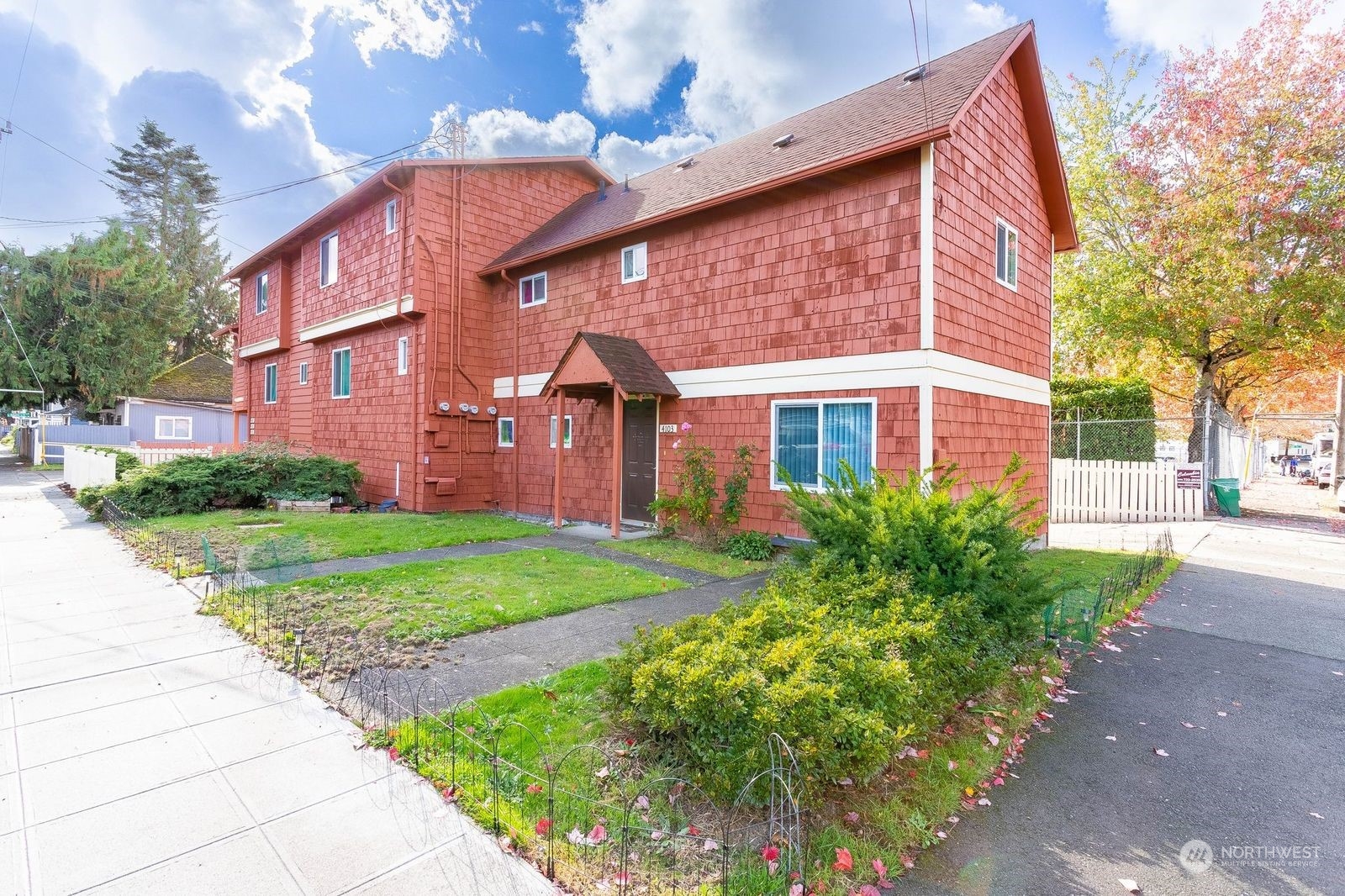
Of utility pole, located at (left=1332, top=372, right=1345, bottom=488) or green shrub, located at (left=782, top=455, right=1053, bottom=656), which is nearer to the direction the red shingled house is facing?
the green shrub

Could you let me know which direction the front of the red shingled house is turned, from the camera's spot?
facing the viewer and to the left of the viewer

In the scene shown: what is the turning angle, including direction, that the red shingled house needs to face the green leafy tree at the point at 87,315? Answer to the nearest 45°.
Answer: approximately 90° to its right

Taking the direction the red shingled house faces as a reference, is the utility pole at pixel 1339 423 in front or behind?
behind

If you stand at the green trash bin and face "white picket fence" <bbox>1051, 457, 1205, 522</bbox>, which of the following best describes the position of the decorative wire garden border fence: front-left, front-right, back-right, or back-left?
front-left

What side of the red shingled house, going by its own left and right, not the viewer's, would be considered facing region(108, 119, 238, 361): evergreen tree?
right

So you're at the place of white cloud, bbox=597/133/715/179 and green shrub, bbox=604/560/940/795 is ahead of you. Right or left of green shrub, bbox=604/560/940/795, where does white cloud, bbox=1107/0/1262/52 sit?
left

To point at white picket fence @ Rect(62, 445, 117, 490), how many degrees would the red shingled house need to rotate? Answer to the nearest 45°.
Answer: approximately 45° to its right

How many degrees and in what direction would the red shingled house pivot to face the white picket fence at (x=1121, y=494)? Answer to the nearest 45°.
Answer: approximately 135° to its left

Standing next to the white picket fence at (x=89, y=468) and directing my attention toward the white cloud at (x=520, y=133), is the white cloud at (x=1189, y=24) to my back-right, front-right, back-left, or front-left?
front-right
